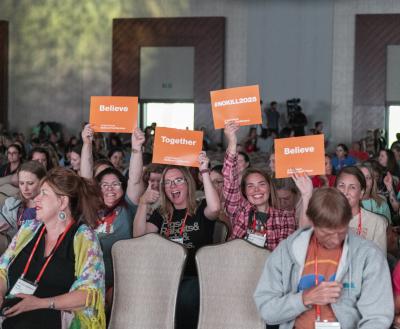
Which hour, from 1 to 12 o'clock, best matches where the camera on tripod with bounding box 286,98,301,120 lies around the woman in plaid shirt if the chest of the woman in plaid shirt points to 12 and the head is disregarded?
The camera on tripod is roughly at 6 o'clock from the woman in plaid shirt.

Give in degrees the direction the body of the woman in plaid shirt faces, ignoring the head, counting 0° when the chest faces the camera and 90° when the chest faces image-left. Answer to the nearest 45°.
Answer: approximately 0°
